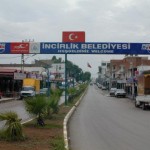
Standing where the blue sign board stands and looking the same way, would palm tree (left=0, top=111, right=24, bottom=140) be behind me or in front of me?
in front

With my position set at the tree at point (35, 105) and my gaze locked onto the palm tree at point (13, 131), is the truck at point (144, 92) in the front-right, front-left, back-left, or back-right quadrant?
back-left

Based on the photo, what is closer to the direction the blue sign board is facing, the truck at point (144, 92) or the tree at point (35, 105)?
the tree

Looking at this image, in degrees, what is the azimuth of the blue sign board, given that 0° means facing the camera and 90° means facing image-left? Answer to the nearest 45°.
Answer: approximately 0°

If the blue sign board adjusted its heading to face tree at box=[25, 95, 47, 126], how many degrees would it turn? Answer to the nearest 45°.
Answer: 0° — it already faces it

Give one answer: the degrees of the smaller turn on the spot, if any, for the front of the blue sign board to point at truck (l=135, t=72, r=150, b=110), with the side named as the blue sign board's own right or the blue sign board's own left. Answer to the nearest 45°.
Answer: approximately 90° to the blue sign board's own left
